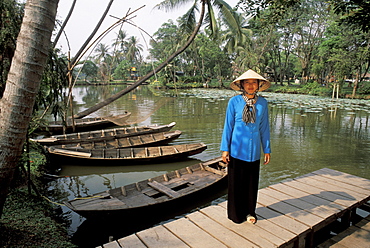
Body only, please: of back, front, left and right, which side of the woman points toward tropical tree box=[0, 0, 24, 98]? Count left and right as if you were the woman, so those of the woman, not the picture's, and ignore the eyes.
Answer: right

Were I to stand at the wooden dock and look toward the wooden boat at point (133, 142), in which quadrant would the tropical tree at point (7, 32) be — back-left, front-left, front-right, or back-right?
front-left

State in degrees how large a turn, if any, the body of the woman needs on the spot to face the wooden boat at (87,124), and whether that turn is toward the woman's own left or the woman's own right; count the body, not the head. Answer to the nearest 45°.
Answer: approximately 135° to the woman's own right

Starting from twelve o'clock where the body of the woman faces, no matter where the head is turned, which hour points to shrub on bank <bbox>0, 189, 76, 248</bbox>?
The shrub on bank is roughly at 3 o'clock from the woman.

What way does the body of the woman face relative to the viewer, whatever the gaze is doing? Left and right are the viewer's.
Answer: facing the viewer
